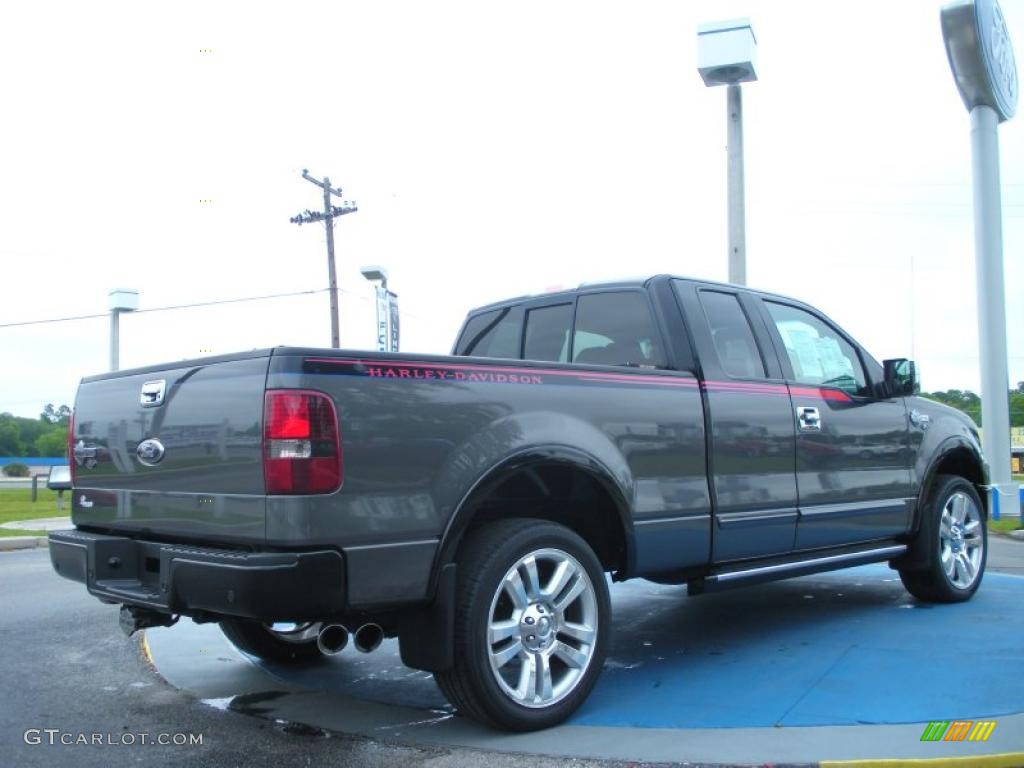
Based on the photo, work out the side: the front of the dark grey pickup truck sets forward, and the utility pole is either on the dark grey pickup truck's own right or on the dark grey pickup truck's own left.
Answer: on the dark grey pickup truck's own left

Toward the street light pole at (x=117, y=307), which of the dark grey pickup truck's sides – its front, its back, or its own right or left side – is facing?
left

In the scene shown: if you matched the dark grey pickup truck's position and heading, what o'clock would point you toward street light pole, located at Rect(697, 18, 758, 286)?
The street light pole is roughly at 11 o'clock from the dark grey pickup truck.

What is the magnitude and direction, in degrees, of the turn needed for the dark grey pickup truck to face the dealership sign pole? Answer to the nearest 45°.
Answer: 0° — it already faces it

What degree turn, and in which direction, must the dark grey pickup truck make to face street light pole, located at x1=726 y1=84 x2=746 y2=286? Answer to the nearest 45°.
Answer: approximately 45° to its left

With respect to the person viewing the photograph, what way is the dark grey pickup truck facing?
facing away from the viewer and to the right of the viewer

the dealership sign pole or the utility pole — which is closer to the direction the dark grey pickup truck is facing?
the dealership sign pole

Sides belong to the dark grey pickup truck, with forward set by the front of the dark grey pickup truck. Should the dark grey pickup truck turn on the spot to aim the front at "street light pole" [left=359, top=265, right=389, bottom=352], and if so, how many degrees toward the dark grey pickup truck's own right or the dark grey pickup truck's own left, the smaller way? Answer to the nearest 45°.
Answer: approximately 45° to the dark grey pickup truck's own left
